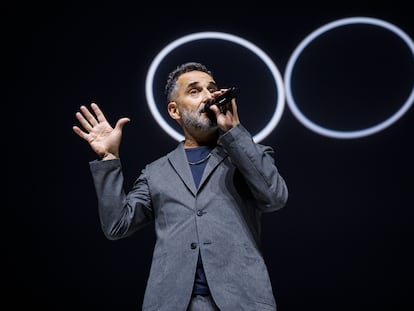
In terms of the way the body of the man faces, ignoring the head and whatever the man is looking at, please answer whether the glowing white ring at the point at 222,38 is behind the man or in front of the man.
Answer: behind

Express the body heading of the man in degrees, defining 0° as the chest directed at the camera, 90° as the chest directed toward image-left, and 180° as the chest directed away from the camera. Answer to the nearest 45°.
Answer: approximately 0°

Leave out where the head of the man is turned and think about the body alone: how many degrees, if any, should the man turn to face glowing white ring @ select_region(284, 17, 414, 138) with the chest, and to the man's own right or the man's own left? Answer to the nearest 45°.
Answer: approximately 135° to the man's own left

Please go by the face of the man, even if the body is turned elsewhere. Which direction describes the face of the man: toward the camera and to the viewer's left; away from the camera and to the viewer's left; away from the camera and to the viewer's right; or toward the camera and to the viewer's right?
toward the camera and to the viewer's right
